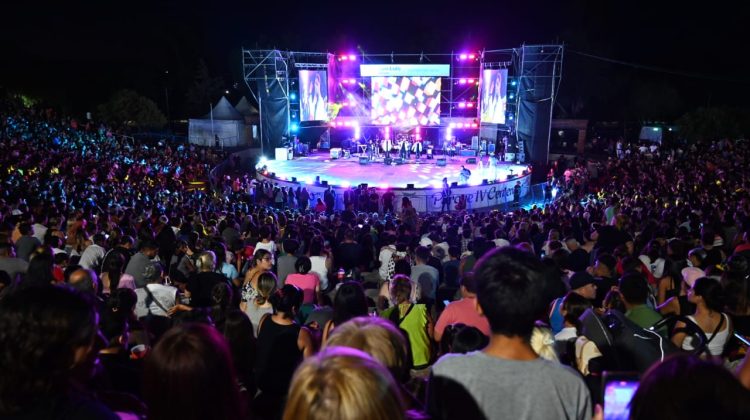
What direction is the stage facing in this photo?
toward the camera

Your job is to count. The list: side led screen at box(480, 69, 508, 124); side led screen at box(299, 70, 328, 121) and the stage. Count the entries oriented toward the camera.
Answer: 3

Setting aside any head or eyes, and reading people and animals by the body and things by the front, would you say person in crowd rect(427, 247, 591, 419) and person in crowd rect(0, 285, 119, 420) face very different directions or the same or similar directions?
same or similar directions

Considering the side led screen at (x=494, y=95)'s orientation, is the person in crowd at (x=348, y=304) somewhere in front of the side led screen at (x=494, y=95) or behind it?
in front

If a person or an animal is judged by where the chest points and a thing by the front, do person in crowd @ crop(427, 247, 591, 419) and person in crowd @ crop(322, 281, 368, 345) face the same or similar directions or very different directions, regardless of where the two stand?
same or similar directions

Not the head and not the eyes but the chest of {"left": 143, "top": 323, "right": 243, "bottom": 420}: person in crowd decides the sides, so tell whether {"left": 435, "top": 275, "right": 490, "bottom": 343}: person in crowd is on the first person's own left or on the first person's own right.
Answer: on the first person's own right

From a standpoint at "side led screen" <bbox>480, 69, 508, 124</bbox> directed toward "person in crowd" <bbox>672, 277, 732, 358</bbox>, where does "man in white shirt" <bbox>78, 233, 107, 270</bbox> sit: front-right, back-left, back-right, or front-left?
front-right

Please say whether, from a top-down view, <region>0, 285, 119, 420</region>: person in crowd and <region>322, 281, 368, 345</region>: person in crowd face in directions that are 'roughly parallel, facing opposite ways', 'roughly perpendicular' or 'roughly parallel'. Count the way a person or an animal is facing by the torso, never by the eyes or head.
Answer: roughly parallel

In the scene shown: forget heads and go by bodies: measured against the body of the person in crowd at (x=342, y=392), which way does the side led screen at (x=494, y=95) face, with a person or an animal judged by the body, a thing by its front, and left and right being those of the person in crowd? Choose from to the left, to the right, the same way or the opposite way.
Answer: the opposite way

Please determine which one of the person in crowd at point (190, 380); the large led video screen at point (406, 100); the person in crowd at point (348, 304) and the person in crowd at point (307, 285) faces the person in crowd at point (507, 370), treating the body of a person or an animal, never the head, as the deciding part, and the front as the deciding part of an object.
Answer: the large led video screen

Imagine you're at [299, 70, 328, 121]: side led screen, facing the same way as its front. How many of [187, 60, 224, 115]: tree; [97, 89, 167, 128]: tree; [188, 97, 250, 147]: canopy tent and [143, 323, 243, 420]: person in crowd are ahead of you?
1

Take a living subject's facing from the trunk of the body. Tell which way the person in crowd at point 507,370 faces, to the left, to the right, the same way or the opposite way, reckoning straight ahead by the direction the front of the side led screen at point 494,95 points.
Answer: the opposite way

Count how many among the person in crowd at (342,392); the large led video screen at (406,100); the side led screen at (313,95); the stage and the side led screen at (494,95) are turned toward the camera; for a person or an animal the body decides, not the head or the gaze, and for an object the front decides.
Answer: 4

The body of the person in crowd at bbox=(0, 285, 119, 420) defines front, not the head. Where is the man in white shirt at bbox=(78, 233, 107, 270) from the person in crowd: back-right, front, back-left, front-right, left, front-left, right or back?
front-left

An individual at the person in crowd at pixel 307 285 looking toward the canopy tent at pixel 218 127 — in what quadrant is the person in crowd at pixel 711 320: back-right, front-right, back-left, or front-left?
back-right

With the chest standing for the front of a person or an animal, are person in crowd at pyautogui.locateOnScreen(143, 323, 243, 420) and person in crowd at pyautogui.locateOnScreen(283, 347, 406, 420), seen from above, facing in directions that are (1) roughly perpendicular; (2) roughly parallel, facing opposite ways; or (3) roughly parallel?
roughly parallel

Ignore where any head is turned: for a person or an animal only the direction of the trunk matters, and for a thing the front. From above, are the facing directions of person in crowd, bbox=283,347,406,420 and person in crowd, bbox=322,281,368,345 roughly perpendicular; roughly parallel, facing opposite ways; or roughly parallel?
roughly parallel

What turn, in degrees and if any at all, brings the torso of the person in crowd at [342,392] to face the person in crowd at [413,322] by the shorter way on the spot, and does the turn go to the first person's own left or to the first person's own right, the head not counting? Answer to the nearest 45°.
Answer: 0° — they already face them

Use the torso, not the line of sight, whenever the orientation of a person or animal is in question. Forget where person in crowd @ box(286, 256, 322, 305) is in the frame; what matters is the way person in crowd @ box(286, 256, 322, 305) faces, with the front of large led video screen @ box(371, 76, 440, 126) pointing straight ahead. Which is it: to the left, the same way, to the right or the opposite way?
the opposite way

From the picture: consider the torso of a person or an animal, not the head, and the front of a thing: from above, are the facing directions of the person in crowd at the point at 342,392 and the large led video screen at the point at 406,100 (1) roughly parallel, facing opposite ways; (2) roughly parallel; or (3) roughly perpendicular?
roughly parallel, facing opposite ways

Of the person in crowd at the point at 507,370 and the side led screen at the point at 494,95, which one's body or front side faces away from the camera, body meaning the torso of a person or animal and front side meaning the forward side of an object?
the person in crowd

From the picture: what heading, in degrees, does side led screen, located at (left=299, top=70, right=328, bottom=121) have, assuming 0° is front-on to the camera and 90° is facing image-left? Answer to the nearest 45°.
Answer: approximately 0°

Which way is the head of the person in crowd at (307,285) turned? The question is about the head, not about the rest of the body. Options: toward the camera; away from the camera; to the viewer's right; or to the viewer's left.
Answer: away from the camera
